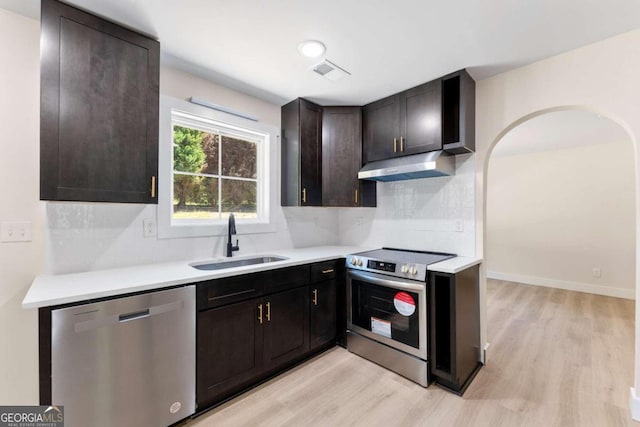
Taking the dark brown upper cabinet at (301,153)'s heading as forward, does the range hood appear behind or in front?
in front

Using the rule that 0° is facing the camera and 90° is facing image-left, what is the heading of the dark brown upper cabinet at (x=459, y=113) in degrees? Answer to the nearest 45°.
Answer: approximately 45°

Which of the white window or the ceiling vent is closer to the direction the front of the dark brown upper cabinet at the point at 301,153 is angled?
the ceiling vent

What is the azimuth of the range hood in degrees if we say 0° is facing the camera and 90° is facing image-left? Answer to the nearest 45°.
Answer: approximately 45°

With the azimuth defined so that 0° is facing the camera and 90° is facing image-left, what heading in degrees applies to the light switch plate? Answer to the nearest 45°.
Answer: approximately 0°

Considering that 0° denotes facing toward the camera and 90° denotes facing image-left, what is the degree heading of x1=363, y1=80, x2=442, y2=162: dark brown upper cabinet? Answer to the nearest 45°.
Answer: approximately 45°

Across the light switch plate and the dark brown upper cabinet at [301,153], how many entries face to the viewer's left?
0
